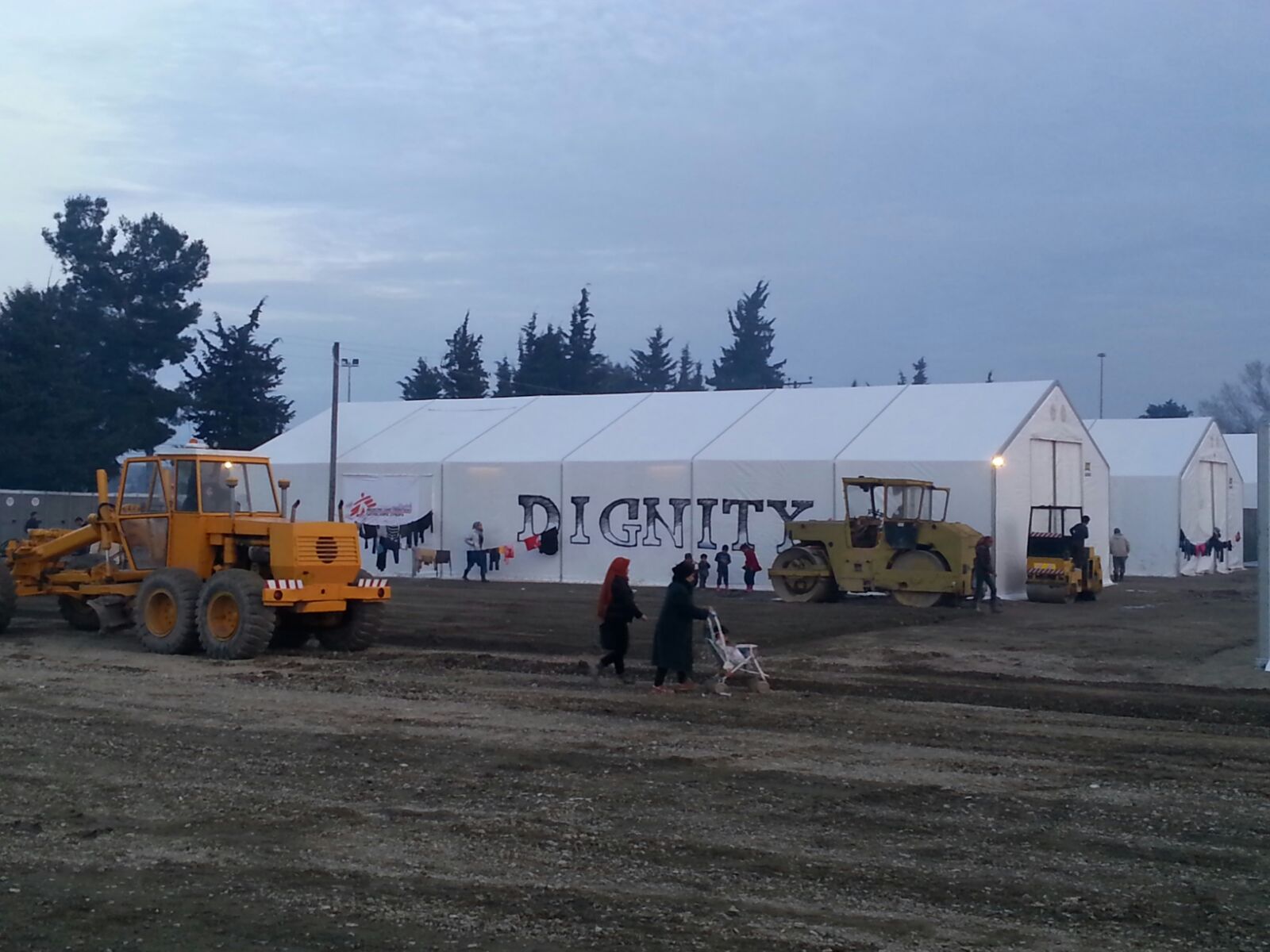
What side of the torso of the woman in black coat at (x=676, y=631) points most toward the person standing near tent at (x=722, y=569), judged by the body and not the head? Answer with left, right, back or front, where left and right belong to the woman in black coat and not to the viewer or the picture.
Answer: left

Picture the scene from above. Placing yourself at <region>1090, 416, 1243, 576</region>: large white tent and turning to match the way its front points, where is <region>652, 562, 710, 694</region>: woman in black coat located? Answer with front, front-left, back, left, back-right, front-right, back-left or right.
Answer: front-right

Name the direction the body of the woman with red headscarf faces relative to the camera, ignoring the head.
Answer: to the viewer's right

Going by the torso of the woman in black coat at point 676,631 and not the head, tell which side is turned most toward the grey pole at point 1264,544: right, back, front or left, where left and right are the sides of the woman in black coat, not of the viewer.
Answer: front

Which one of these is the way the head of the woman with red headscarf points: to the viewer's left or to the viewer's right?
to the viewer's right

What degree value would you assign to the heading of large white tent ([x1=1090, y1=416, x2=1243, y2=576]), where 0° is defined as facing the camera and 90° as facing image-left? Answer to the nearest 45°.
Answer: approximately 315°

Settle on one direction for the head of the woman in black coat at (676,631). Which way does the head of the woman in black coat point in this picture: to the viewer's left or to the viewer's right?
to the viewer's right

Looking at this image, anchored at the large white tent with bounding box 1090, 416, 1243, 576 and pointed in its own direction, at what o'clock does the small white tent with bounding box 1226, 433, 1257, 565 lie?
the small white tent with bounding box 1226, 433, 1257, 565 is roughly at 8 o'clock from the large white tent with bounding box 1090, 416, 1243, 576.

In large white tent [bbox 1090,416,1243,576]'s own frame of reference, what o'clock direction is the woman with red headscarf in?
The woman with red headscarf is roughly at 2 o'clock from the large white tent.

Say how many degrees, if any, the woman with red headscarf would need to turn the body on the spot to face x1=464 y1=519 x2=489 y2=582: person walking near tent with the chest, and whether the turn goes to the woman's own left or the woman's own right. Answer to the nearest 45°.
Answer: approximately 90° to the woman's own left

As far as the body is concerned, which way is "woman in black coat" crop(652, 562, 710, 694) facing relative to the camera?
to the viewer's right

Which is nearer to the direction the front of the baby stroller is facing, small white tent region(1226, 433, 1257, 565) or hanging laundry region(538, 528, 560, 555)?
the small white tent

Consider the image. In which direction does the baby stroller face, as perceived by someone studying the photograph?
facing to the right of the viewer

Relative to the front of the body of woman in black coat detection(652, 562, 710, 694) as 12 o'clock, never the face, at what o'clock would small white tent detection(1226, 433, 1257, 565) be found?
The small white tent is roughly at 10 o'clock from the woman in black coat.
